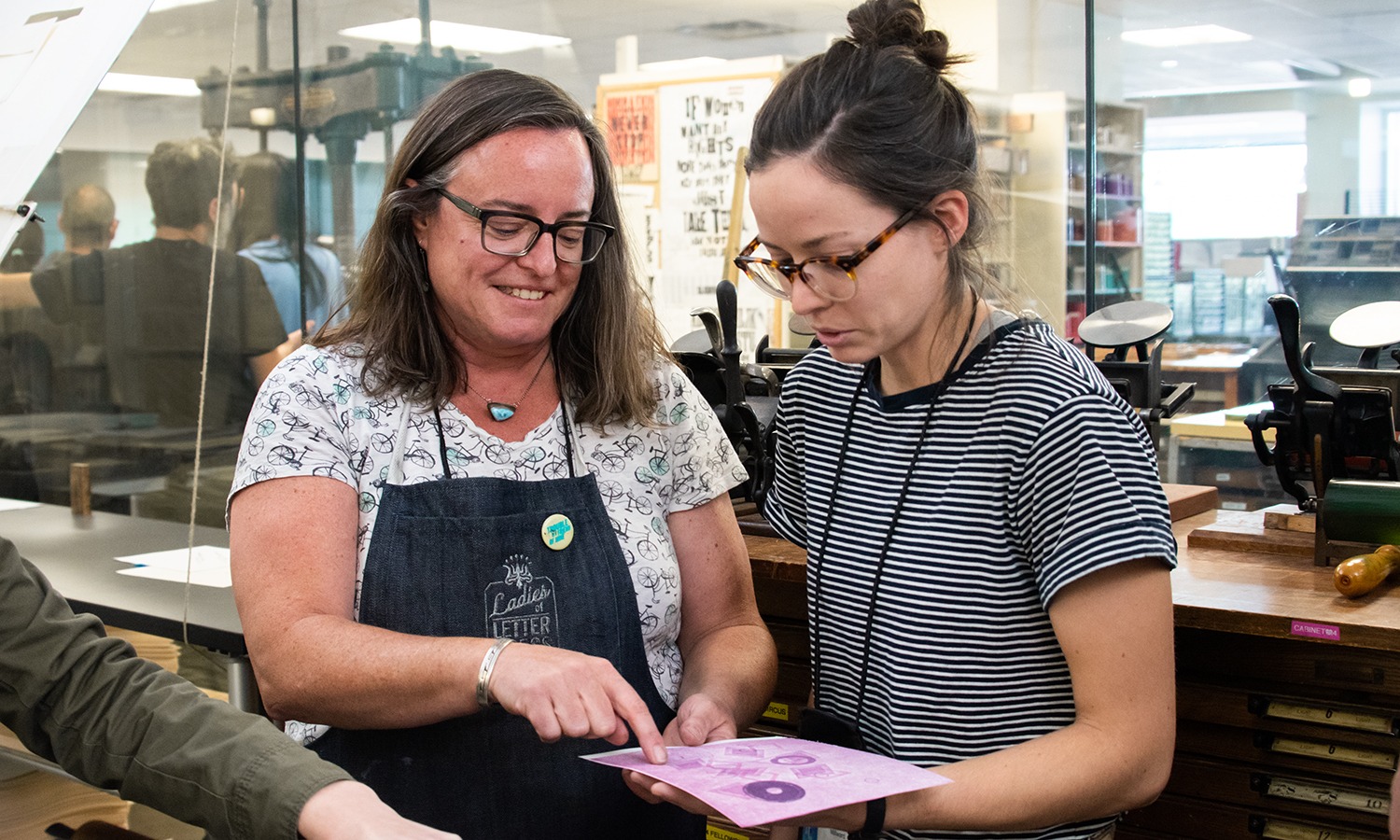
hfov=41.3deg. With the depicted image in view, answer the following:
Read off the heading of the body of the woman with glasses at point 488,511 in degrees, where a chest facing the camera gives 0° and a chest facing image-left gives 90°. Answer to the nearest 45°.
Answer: approximately 0°

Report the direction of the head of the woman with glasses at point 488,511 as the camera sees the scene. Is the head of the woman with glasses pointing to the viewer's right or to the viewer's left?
to the viewer's right

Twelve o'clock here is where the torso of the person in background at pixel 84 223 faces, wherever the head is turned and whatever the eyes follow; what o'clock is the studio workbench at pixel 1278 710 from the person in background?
The studio workbench is roughly at 5 o'clock from the person in background.

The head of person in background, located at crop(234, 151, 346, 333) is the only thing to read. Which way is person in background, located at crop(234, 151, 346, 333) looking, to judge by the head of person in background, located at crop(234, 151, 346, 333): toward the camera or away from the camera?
away from the camera

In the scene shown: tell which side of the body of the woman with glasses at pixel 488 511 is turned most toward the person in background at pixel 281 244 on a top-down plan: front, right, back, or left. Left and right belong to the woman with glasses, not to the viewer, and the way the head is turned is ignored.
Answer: back

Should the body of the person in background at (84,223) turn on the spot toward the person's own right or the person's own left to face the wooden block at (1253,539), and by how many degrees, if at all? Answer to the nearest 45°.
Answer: approximately 135° to the person's own right

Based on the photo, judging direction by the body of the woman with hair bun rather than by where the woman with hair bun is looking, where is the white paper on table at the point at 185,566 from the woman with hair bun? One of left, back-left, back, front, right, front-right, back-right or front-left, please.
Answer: right
